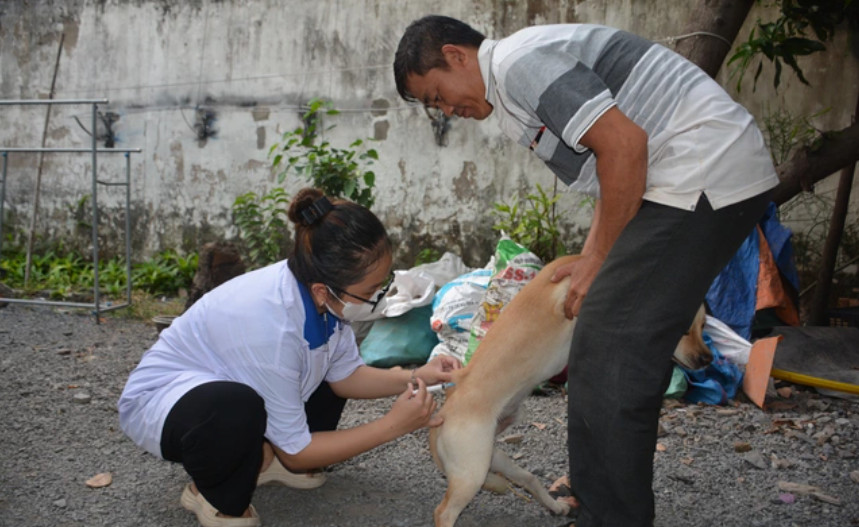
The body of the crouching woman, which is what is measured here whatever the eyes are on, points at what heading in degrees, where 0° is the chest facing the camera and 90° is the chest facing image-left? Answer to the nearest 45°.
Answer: approximately 270°

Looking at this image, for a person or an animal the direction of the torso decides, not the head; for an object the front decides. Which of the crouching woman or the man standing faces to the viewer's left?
the man standing

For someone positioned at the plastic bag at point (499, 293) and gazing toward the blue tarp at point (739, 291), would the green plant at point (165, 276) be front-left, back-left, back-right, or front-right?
back-left

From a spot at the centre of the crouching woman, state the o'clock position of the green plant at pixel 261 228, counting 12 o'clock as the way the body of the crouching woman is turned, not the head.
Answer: The green plant is roughly at 9 o'clock from the crouching woman.

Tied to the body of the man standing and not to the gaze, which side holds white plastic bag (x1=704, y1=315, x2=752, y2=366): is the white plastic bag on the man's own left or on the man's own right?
on the man's own right

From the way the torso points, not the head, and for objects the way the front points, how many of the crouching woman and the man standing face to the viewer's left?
1

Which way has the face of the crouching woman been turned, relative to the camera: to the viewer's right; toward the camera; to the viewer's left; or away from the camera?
to the viewer's right

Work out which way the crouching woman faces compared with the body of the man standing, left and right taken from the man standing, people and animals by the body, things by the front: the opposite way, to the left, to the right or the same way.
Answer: the opposite way

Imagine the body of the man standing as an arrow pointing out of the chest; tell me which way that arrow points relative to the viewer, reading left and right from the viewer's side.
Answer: facing to the left of the viewer

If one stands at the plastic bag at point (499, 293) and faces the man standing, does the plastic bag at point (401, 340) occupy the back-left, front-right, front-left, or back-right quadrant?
back-right

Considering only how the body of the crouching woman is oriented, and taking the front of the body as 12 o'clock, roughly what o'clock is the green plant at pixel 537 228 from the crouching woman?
The green plant is roughly at 10 o'clock from the crouching woman.

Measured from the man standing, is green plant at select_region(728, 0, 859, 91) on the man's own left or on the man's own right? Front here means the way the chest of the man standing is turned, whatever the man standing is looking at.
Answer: on the man's own right

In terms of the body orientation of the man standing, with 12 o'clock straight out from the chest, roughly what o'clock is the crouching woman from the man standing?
The crouching woman is roughly at 12 o'clock from the man standing.

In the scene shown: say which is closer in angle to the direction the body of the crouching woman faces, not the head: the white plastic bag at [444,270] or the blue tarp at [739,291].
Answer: the blue tarp

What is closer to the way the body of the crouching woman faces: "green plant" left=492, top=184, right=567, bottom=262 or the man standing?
the man standing

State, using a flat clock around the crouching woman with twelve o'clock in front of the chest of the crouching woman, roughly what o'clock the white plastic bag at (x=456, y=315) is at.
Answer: The white plastic bag is roughly at 10 o'clock from the crouching woman.

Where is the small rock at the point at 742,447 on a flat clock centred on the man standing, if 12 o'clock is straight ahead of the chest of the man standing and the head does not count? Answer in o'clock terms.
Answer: The small rock is roughly at 4 o'clock from the man standing.
